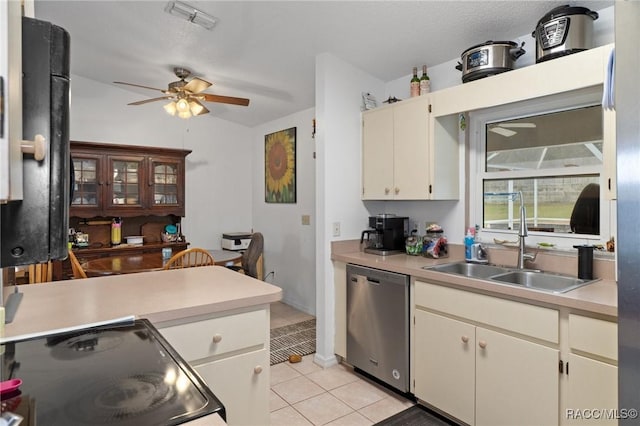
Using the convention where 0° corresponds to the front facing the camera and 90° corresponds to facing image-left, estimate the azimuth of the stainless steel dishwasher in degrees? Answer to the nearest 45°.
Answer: approximately 45°

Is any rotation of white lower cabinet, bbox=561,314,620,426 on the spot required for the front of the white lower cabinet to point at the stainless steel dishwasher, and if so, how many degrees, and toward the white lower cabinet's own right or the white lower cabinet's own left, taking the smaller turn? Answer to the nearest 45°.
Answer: approximately 45° to the white lower cabinet's own right

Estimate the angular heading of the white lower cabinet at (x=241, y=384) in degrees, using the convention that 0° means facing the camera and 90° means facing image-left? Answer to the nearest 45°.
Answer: approximately 315°

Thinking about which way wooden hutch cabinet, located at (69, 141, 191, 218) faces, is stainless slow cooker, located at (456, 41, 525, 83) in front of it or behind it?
in front

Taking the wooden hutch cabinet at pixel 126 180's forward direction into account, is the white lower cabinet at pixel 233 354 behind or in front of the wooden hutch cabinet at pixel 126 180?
in front

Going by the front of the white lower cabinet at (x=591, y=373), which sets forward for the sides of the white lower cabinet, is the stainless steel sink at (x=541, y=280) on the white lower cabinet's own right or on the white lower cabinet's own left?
on the white lower cabinet's own right

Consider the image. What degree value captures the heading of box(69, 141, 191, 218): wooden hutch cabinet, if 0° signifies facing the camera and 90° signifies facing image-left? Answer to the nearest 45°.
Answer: approximately 315°

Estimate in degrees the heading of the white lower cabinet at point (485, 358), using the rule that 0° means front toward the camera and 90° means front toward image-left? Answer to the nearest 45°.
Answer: approximately 45°

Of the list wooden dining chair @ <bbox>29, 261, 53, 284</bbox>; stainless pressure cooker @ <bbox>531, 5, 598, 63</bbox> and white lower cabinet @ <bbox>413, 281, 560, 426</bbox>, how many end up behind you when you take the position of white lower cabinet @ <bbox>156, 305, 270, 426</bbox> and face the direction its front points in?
1
